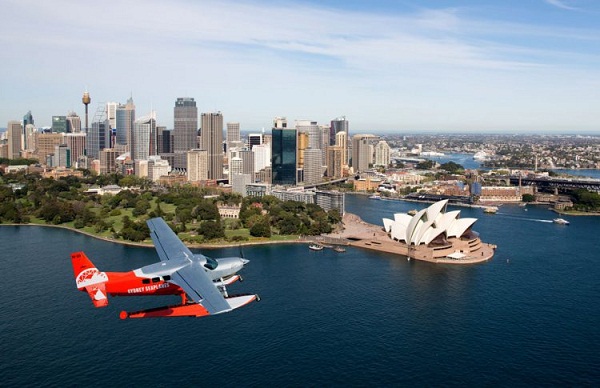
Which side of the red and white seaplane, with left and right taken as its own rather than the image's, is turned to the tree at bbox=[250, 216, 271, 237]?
left

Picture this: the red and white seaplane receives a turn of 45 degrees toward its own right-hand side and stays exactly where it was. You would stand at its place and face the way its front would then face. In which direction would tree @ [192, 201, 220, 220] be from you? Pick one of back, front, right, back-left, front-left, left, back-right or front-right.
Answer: back-left

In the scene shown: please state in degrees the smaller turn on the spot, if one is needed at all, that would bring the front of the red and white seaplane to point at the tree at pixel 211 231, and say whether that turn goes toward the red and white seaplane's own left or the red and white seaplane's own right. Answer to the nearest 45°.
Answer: approximately 90° to the red and white seaplane's own left

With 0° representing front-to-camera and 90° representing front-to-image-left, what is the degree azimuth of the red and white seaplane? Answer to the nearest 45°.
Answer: approximately 270°

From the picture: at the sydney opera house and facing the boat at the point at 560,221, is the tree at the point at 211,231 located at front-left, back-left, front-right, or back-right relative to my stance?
back-left

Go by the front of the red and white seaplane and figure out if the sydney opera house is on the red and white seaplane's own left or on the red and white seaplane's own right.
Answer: on the red and white seaplane's own left

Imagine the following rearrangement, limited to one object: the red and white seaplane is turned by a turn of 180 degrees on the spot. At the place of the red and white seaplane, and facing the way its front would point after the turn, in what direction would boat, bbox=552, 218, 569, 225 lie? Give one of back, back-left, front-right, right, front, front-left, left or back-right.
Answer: back-right
